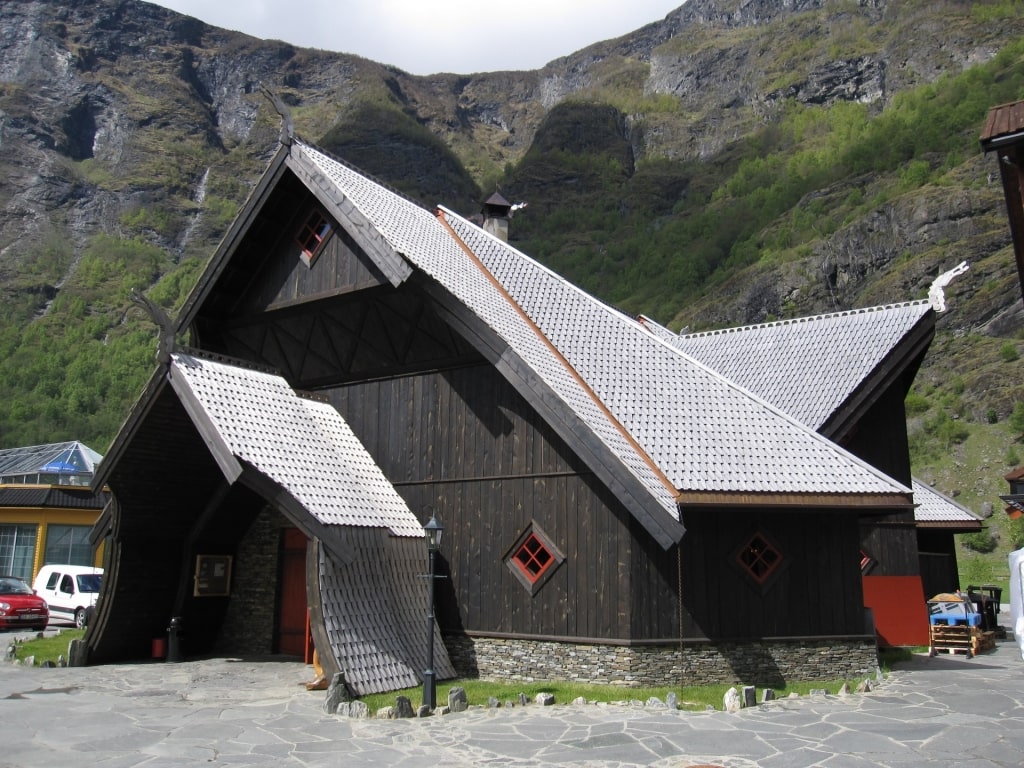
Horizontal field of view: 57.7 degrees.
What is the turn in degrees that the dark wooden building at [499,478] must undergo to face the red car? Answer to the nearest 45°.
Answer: approximately 90° to its right

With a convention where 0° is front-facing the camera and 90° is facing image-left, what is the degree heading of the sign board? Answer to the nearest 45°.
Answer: approximately 0°

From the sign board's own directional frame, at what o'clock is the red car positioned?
The red car is roughly at 5 o'clock from the sign board.

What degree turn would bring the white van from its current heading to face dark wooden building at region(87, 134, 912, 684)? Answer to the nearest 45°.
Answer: approximately 45° to its right

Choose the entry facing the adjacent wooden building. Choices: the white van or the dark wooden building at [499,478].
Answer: the white van

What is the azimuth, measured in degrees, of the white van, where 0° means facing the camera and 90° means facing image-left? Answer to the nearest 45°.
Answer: approximately 315°
